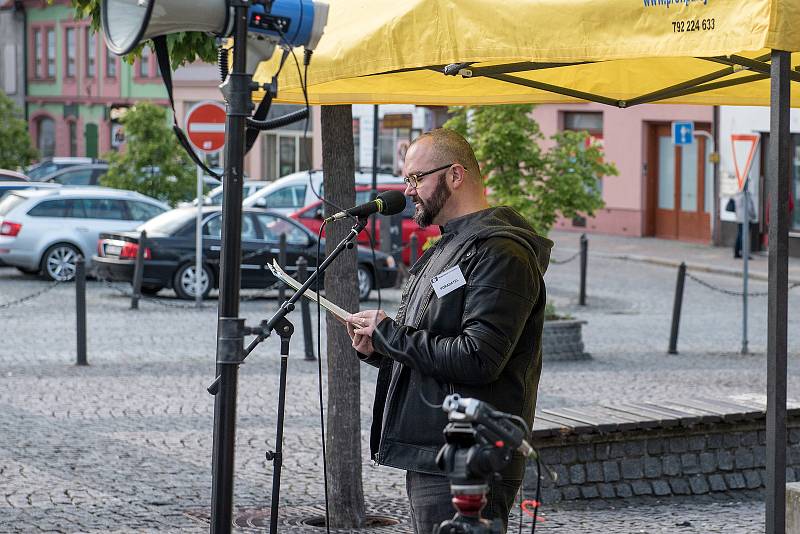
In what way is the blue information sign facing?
toward the camera

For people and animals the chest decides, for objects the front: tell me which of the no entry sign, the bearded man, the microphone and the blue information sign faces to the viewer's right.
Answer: the microphone

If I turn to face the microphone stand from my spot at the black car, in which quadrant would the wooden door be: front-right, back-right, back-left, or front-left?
back-left

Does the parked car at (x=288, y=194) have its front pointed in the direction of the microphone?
no

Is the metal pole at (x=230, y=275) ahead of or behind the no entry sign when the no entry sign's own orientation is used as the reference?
ahead

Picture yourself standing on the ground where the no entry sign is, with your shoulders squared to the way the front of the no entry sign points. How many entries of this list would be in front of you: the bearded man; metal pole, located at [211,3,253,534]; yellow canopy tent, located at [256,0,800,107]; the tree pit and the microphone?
5

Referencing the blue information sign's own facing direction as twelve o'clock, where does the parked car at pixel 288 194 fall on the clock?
The parked car is roughly at 2 o'clock from the blue information sign.

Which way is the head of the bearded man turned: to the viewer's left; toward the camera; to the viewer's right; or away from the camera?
to the viewer's left

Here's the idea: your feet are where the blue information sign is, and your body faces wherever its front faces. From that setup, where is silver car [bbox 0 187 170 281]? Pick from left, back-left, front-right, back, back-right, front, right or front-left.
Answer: front-right

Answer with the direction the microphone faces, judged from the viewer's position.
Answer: facing to the right of the viewer

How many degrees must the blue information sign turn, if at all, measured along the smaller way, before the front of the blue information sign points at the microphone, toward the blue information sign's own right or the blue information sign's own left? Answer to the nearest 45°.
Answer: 0° — it already faces it

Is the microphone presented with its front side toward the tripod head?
no

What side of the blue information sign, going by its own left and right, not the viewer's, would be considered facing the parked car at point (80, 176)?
right

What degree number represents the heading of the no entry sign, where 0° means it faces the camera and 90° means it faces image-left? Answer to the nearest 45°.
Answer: approximately 0°

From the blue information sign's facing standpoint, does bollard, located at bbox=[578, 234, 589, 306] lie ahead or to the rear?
ahead
